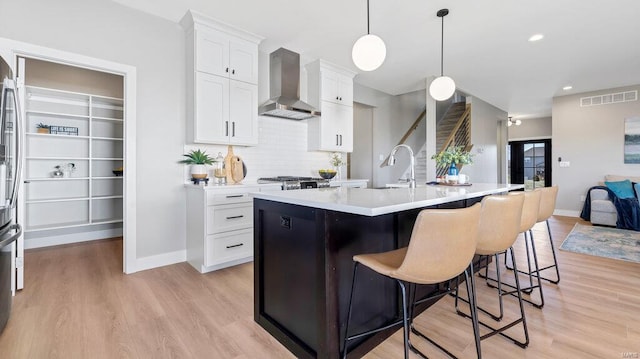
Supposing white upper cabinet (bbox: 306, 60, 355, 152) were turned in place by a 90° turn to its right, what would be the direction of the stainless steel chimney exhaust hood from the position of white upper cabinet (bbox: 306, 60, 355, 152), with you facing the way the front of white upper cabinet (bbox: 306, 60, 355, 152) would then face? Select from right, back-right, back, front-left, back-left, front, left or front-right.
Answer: front

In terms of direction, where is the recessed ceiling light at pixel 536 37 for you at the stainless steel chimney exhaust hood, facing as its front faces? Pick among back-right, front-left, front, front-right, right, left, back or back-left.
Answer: front-left

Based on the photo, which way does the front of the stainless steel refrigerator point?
to the viewer's right

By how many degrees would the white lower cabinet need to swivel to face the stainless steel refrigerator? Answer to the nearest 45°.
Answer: approximately 90° to its right

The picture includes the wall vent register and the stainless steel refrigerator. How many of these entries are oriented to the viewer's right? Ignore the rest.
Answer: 1

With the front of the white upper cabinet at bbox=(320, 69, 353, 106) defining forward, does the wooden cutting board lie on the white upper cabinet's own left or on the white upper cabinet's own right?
on the white upper cabinet's own right

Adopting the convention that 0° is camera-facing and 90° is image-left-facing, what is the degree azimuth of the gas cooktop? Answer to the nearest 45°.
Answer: approximately 315°

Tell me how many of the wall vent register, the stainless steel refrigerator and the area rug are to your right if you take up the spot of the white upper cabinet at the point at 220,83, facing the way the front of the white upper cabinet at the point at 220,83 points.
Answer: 1

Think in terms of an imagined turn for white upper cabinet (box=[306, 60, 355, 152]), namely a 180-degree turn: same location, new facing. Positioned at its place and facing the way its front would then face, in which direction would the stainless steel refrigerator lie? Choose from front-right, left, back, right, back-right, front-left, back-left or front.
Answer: left

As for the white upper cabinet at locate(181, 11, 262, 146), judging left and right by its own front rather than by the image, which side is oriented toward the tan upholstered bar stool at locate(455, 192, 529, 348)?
front

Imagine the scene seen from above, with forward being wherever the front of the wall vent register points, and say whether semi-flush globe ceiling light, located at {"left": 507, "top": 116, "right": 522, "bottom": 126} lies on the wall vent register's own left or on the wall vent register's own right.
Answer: on the wall vent register's own right

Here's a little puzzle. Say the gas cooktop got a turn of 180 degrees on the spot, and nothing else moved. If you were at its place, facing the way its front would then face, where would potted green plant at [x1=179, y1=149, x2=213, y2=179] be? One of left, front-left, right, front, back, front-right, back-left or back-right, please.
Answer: front-left
